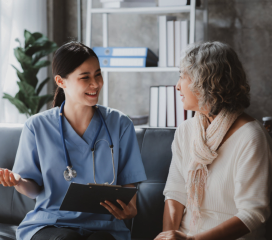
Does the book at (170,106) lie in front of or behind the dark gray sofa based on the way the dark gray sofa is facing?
behind

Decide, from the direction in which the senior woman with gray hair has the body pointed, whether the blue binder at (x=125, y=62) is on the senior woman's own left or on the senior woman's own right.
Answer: on the senior woman's own right

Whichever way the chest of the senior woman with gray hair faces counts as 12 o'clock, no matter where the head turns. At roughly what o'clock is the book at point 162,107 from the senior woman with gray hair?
The book is roughly at 4 o'clock from the senior woman with gray hair.

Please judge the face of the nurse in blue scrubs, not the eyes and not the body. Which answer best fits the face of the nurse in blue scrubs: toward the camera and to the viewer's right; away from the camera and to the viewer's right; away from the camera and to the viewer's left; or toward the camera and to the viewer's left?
toward the camera and to the viewer's right

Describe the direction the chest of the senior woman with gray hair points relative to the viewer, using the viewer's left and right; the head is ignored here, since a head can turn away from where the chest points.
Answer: facing the viewer and to the left of the viewer

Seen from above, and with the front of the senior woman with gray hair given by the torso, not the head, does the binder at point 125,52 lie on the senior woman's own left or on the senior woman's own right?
on the senior woman's own right

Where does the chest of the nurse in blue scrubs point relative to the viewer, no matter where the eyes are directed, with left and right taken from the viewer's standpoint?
facing the viewer

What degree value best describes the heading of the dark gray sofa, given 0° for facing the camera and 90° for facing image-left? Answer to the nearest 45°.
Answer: approximately 0°

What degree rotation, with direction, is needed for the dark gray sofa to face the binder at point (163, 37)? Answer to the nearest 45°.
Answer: approximately 180°

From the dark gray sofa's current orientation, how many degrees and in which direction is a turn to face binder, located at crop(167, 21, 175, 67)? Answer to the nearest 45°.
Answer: approximately 180°

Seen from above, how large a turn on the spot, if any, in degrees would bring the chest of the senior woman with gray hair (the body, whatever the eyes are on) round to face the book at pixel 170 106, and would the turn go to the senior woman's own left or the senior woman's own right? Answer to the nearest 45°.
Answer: approximately 135° to the senior woman's own right

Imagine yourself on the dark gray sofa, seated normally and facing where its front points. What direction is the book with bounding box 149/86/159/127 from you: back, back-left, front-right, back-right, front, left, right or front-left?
back
